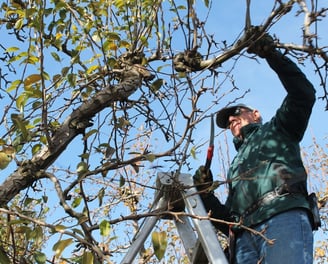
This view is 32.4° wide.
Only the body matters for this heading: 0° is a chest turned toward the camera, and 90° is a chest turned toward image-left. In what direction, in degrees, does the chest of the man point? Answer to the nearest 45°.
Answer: approximately 45°
